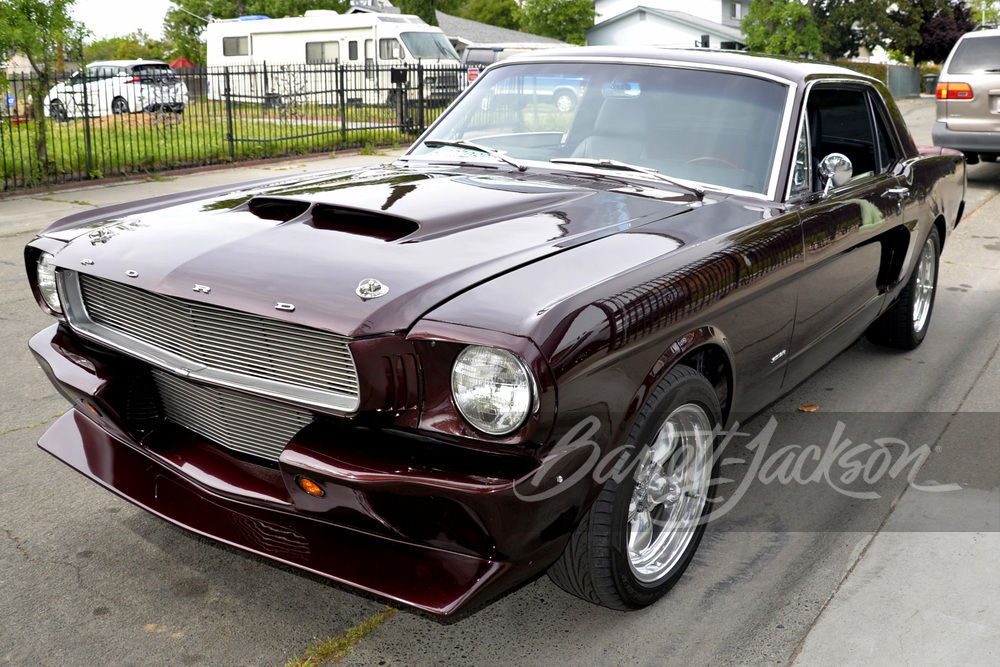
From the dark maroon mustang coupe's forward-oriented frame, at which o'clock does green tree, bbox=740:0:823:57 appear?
The green tree is roughly at 5 o'clock from the dark maroon mustang coupe.

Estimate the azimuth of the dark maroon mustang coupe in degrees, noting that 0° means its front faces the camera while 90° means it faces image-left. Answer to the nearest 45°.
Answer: approximately 45°

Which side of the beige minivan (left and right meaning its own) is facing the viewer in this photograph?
back

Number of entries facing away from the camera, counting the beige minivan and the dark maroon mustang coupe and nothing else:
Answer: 1

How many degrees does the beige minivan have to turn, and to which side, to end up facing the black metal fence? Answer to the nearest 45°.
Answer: approximately 90° to its left

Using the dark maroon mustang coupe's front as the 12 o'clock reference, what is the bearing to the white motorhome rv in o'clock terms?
The white motorhome rv is roughly at 4 o'clock from the dark maroon mustang coupe.

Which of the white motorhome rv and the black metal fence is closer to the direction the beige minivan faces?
the white motorhome rv

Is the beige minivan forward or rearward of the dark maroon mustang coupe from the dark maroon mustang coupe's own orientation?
rearward

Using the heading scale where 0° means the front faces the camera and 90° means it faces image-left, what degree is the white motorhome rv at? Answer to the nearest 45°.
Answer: approximately 315°

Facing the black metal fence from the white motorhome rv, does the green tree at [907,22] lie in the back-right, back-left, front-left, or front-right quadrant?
back-left

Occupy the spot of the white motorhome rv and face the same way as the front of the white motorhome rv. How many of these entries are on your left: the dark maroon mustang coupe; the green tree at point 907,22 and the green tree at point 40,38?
1

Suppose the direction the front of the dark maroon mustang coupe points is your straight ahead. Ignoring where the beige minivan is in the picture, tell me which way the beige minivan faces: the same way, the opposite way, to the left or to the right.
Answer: the opposite way

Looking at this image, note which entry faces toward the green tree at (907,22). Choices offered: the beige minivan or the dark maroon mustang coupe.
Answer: the beige minivan

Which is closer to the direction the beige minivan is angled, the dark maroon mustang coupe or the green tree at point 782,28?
the green tree

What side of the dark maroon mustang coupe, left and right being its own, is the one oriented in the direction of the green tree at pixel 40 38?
right

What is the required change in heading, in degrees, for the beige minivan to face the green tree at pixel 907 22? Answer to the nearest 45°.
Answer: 0° — it already faces it
